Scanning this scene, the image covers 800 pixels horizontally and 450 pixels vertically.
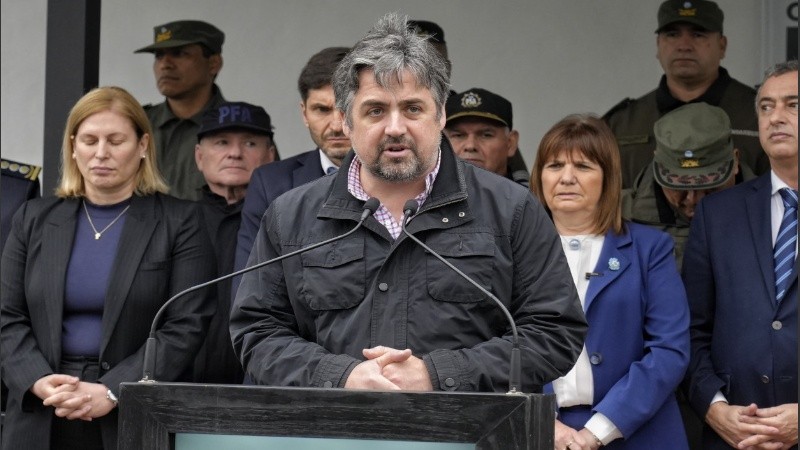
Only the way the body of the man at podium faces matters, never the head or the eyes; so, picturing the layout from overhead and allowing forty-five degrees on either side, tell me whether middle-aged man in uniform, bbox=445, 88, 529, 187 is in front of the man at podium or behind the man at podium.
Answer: behind

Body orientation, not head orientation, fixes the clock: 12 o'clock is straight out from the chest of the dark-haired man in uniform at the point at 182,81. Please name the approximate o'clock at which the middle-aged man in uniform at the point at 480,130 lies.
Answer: the middle-aged man in uniform at the point at 480,130 is roughly at 9 o'clock from the dark-haired man in uniform at the point at 182,81.

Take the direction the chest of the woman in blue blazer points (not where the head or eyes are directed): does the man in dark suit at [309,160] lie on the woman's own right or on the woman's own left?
on the woman's own right
